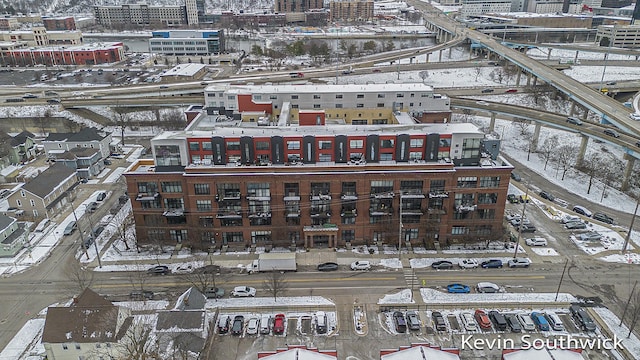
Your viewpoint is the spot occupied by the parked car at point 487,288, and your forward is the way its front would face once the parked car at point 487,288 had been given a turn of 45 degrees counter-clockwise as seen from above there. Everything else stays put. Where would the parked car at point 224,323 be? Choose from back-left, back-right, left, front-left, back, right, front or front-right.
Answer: back

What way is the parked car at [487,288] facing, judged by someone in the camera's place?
facing to the right of the viewer

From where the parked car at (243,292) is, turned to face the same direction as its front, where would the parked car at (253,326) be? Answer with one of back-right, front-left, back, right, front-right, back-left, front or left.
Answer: right

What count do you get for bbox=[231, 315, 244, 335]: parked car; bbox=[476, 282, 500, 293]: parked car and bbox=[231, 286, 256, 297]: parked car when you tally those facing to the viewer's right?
2

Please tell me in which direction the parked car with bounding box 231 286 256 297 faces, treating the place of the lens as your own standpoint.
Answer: facing to the right of the viewer

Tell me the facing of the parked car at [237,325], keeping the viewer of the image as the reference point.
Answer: facing away from the viewer

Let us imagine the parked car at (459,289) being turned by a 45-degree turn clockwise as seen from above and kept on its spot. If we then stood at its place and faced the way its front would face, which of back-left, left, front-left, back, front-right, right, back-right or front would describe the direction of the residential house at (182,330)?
right

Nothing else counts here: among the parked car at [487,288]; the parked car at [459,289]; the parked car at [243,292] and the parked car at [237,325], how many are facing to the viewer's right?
3

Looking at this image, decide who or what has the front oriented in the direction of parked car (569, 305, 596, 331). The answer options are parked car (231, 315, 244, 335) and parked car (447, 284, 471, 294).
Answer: parked car (447, 284, 471, 294)

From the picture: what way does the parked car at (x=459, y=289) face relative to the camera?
to the viewer's right

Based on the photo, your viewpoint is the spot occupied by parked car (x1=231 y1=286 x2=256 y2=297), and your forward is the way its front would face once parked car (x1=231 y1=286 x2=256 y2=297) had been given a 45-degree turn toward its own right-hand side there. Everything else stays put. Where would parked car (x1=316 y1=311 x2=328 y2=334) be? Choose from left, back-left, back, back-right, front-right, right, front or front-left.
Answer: front

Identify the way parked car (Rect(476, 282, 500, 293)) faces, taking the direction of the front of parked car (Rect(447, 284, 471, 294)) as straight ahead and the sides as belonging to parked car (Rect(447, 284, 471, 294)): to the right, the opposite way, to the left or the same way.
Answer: the same way

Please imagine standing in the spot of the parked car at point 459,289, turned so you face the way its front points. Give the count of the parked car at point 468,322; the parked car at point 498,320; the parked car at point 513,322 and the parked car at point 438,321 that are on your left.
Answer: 0

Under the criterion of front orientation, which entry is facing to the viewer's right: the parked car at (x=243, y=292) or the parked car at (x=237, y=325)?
the parked car at (x=243, y=292)

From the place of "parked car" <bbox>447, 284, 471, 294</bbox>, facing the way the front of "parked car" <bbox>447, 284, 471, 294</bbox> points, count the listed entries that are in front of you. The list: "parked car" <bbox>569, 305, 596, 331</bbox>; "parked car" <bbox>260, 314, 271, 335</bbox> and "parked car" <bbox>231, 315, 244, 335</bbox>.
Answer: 1
